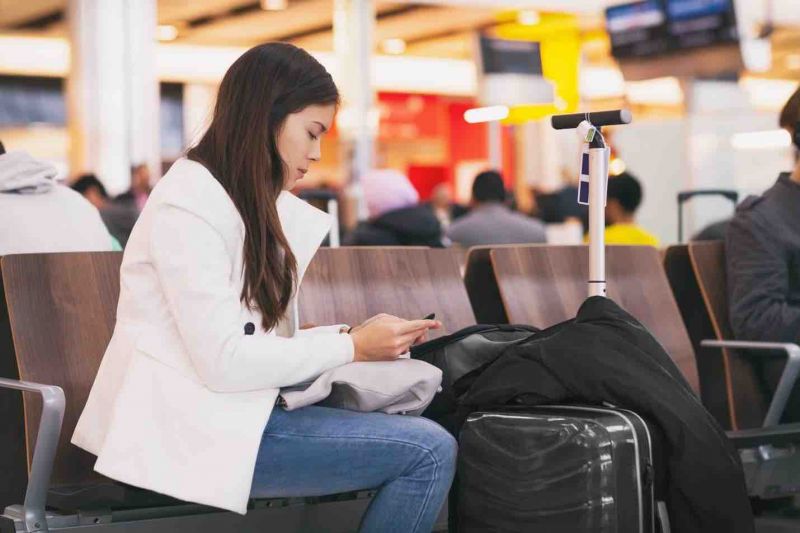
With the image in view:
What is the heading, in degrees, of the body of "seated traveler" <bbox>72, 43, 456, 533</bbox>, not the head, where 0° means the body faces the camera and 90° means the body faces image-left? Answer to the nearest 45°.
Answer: approximately 270°

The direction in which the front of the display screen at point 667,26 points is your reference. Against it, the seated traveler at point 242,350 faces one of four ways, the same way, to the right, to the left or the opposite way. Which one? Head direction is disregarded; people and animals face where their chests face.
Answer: to the left

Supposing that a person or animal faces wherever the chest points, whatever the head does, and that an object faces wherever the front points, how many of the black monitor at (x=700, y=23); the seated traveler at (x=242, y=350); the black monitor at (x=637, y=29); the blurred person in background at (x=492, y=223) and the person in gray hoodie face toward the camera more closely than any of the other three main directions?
2

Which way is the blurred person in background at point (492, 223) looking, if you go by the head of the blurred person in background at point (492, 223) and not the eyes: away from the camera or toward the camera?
away from the camera

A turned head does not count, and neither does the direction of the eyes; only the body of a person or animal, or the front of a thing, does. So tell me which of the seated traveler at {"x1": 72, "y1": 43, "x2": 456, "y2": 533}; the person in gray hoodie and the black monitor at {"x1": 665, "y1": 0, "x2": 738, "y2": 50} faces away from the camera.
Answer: the person in gray hoodie

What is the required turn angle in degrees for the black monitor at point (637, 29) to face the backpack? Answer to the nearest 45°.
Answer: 0° — it already faces it

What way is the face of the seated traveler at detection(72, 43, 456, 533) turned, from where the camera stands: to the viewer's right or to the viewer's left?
to the viewer's right

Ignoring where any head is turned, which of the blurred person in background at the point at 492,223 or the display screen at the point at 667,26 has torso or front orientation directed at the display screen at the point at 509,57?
the blurred person in background

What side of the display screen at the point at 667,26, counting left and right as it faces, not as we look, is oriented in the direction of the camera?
front

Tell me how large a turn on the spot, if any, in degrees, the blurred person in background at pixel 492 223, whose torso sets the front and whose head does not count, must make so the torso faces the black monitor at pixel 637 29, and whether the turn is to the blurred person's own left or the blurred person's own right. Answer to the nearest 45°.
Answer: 0° — they already face it

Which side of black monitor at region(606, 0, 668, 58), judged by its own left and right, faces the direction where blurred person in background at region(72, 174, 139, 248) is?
front

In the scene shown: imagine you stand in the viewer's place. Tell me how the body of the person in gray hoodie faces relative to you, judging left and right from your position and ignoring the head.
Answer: facing away from the viewer

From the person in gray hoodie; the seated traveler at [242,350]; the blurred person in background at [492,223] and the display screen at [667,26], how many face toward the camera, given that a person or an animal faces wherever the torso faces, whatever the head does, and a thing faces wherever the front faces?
1
